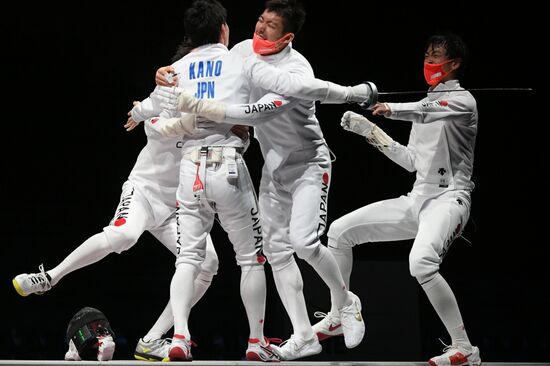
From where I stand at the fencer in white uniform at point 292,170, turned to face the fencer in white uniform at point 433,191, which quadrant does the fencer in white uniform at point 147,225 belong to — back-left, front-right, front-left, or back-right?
back-left

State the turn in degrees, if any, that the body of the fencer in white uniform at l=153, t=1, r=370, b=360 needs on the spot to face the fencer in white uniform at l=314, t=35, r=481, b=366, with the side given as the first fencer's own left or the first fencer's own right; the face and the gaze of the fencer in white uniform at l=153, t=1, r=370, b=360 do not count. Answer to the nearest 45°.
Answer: approximately 135° to the first fencer's own left

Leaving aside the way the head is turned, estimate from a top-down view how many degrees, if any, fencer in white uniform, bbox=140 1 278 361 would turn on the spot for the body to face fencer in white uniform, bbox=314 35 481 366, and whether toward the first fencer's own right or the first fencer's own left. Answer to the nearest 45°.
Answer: approximately 90° to the first fencer's own right

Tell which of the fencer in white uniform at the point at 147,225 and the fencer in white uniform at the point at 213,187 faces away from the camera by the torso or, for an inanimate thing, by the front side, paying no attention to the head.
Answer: the fencer in white uniform at the point at 213,187

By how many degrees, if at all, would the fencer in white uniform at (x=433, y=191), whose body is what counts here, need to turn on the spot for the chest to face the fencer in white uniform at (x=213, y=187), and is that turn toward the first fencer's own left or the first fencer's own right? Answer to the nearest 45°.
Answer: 0° — they already face them

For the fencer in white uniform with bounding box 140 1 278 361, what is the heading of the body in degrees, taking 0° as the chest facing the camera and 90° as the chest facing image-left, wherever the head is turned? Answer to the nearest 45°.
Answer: approximately 180°
